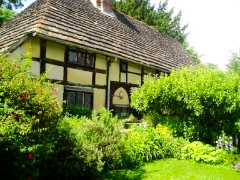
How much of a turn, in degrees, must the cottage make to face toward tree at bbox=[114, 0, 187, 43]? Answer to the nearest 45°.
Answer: approximately 135° to its left

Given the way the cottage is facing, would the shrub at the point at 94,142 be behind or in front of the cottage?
in front

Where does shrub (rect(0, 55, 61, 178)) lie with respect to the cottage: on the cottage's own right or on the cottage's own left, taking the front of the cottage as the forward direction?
on the cottage's own right

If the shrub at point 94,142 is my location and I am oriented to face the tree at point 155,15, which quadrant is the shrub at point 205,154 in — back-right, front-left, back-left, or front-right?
front-right

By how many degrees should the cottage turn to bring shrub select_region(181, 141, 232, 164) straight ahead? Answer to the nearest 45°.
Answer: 0° — it already faces it

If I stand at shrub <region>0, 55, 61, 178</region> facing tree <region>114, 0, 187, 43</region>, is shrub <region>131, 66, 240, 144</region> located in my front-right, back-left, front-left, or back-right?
front-right

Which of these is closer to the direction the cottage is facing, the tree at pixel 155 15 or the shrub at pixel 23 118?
the shrub

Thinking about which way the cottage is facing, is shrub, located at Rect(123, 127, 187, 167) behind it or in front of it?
in front

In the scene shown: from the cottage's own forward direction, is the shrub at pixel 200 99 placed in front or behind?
in front

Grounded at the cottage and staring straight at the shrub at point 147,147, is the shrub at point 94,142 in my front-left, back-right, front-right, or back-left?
front-right

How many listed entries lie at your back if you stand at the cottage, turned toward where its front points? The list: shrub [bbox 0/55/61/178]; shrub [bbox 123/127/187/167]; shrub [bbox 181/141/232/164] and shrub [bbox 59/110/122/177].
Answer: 0

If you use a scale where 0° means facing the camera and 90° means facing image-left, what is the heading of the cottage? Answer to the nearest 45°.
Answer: approximately 315°

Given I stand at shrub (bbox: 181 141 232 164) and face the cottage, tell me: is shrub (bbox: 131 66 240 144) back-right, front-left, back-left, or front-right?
front-right

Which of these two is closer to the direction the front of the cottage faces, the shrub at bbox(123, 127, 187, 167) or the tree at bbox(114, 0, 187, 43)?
the shrub
